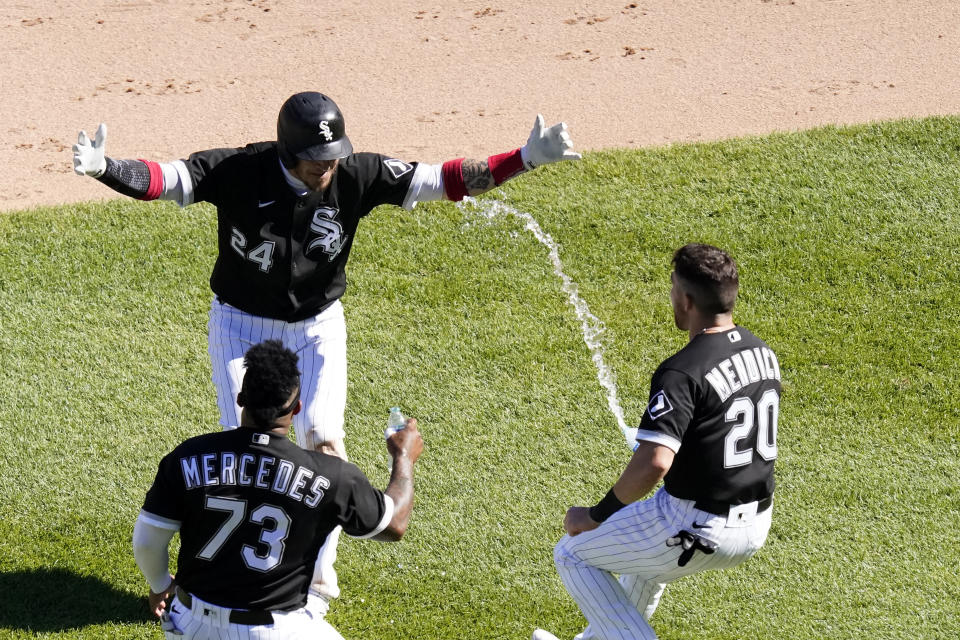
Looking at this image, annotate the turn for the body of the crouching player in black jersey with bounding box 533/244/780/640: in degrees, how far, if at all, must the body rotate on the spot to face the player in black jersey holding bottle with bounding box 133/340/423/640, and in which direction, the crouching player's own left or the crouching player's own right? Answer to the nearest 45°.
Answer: approximately 90° to the crouching player's own left

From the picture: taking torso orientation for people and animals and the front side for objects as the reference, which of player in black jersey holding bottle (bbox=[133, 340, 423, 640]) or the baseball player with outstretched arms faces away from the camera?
the player in black jersey holding bottle

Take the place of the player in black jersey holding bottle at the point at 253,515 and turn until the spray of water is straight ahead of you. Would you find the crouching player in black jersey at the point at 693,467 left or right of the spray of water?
right

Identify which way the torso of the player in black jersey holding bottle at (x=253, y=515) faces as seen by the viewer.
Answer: away from the camera

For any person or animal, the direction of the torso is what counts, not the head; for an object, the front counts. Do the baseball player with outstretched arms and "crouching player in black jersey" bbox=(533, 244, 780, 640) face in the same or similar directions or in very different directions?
very different directions

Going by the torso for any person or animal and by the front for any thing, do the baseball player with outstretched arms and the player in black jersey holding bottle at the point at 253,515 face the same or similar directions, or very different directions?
very different directions

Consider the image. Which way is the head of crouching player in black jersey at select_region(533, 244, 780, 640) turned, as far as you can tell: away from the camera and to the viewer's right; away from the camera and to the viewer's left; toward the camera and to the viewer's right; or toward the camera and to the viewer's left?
away from the camera and to the viewer's left

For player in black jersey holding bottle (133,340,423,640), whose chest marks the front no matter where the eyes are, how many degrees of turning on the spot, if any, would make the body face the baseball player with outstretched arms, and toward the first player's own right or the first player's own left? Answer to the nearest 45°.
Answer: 0° — they already face them

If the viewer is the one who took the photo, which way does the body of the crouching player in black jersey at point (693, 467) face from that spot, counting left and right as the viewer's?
facing away from the viewer and to the left of the viewer

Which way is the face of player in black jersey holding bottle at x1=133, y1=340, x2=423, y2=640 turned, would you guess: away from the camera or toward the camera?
away from the camera

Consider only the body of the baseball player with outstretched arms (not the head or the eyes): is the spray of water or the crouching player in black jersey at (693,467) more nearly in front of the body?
the crouching player in black jersey
